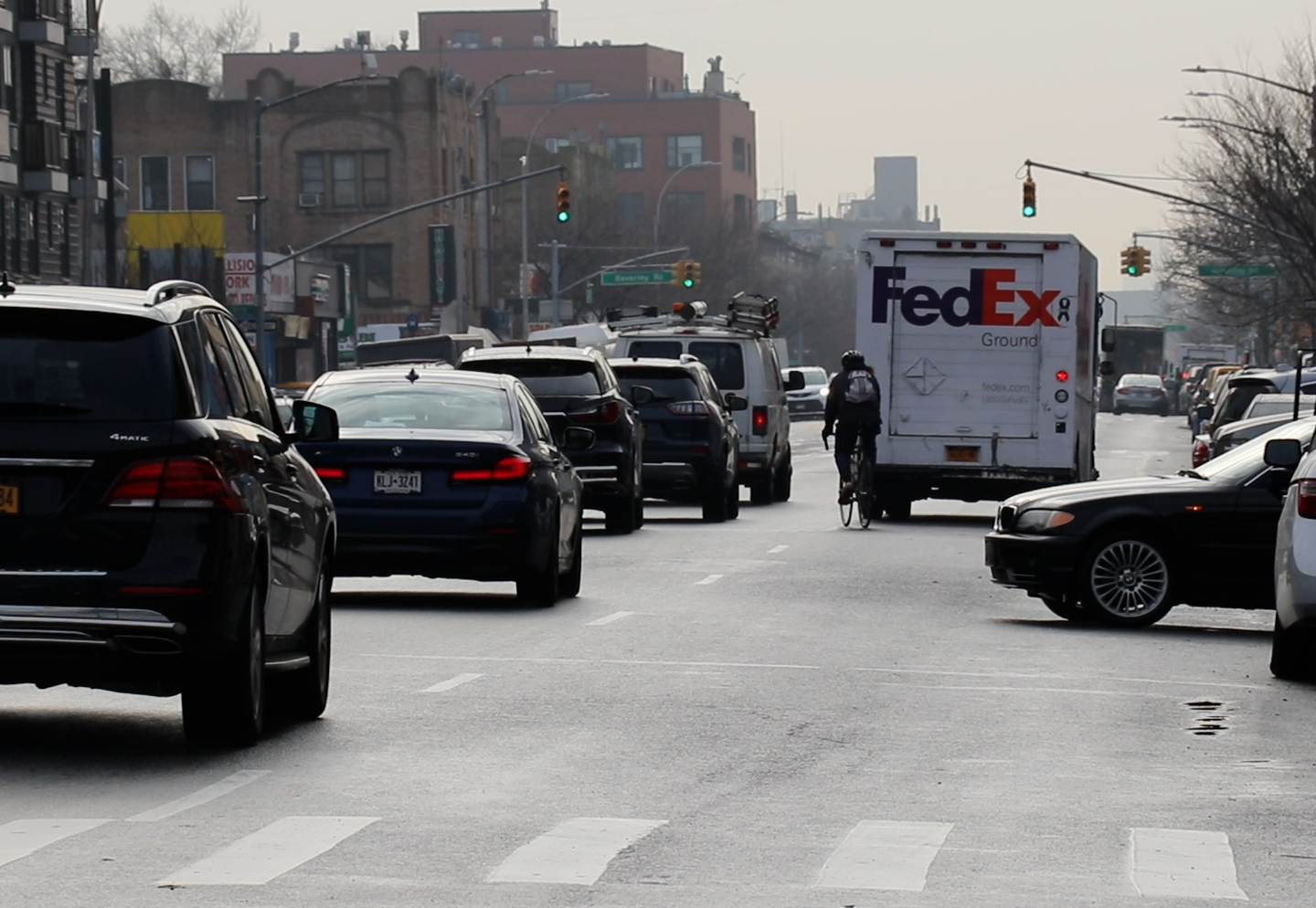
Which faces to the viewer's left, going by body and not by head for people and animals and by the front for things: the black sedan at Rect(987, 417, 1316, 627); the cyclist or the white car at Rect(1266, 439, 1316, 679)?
the black sedan

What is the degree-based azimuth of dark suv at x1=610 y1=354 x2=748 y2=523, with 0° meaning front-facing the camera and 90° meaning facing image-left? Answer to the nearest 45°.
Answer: approximately 180°

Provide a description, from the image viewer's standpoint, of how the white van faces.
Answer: facing away from the viewer

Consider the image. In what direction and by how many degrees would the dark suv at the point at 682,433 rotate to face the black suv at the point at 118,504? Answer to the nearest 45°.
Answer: approximately 180°

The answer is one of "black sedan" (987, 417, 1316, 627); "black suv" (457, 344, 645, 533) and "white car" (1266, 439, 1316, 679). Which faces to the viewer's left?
the black sedan

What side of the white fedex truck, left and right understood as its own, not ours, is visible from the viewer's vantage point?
back

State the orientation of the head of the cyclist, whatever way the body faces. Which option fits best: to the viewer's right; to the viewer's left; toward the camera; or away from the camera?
away from the camera

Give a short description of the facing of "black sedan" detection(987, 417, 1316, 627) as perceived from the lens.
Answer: facing to the left of the viewer

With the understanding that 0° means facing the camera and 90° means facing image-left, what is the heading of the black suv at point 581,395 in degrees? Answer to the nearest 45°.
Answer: approximately 180°

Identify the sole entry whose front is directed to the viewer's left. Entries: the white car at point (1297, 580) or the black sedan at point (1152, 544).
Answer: the black sedan

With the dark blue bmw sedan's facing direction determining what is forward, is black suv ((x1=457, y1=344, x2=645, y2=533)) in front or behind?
in front

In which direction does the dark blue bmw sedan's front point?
away from the camera

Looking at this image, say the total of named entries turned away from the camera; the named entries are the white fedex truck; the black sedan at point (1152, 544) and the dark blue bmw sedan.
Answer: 2
